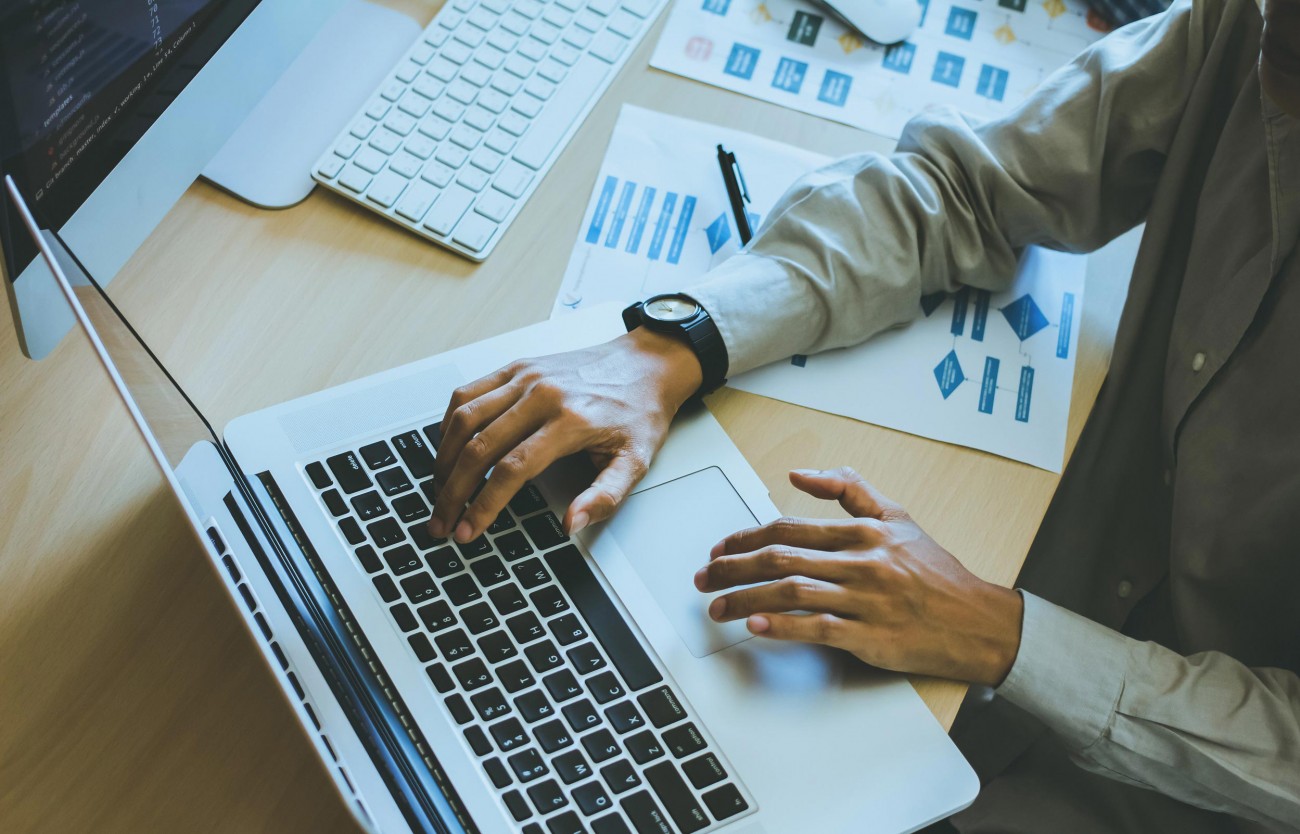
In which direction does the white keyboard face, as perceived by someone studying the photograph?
facing the viewer and to the right of the viewer

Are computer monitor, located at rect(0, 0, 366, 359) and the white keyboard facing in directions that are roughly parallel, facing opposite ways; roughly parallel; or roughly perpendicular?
roughly parallel

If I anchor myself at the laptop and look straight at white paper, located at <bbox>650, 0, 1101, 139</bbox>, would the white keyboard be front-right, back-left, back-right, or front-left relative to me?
front-left

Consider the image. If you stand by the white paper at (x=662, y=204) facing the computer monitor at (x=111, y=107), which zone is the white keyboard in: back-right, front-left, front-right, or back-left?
front-right

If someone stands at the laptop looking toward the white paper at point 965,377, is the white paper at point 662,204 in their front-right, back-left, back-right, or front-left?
front-left

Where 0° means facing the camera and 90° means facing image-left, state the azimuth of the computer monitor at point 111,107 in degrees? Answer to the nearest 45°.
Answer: approximately 315°

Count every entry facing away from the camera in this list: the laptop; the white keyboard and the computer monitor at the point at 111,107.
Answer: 0

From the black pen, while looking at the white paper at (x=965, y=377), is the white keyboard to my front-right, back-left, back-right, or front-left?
back-right

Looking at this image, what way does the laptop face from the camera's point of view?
to the viewer's right
